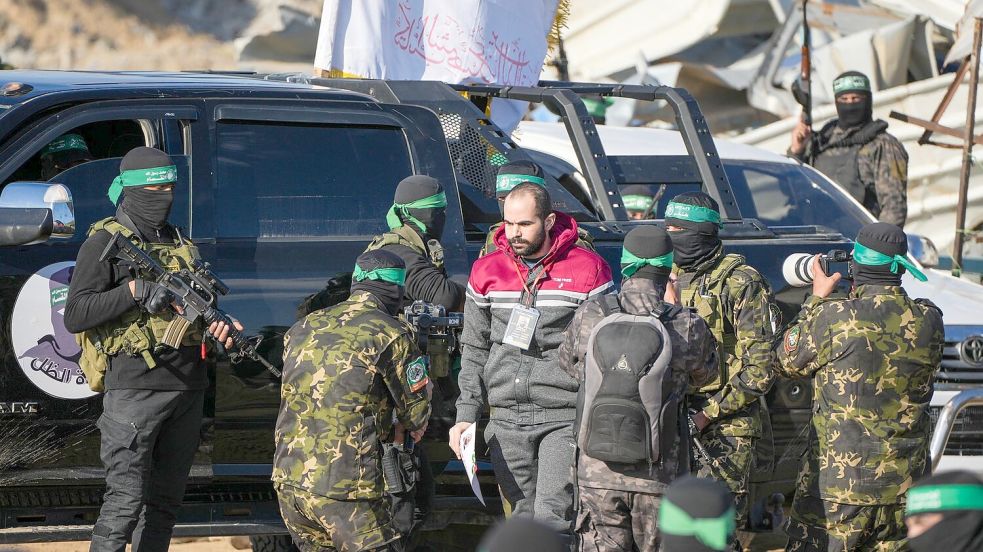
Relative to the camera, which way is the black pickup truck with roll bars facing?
to the viewer's left

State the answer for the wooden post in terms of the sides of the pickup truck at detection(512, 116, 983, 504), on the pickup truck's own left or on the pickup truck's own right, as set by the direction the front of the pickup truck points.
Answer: on the pickup truck's own left

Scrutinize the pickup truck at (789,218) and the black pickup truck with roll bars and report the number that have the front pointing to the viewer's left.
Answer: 1

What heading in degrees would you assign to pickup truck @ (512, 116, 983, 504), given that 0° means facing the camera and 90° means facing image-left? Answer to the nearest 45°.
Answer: approximately 315°

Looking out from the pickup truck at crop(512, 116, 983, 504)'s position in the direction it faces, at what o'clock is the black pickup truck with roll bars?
The black pickup truck with roll bars is roughly at 3 o'clock from the pickup truck.

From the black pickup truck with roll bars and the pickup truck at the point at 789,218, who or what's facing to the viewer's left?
the black pickup truck with roll bars

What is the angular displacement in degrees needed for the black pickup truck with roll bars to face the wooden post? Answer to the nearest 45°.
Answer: approximately 135° to its right
